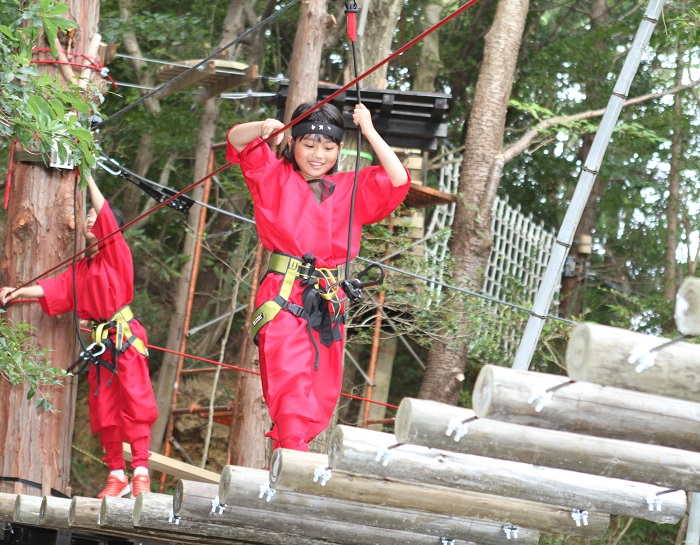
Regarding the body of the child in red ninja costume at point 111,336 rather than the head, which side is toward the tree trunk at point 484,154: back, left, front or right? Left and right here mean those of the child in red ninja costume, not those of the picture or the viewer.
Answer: back

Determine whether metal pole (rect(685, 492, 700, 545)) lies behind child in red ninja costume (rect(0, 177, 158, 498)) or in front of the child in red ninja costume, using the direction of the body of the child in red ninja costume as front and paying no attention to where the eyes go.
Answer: behind

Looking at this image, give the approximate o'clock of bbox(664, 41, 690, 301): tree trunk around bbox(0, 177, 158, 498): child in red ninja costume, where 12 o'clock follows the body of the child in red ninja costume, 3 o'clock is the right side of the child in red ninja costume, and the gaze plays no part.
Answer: The tree trunk is roughly at 6 o'clock from the child in red ninja costume.

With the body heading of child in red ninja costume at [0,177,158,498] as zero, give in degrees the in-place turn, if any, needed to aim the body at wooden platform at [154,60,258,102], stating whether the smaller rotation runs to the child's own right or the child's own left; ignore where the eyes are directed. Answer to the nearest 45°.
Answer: approximately 135° to the child's own right

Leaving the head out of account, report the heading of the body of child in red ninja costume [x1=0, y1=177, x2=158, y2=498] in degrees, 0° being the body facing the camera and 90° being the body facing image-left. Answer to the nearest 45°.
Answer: approximately 45°

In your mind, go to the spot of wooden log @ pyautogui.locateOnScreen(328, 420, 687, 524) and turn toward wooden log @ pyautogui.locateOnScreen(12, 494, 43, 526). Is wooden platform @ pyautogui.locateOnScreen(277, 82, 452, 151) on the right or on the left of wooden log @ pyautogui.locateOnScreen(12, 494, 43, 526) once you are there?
right

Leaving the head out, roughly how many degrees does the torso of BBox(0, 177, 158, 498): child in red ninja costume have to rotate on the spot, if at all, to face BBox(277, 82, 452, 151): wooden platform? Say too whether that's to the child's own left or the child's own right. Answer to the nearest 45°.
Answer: approximately 180°

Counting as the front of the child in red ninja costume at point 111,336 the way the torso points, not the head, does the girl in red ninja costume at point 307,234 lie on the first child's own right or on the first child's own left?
on the first child's own left
